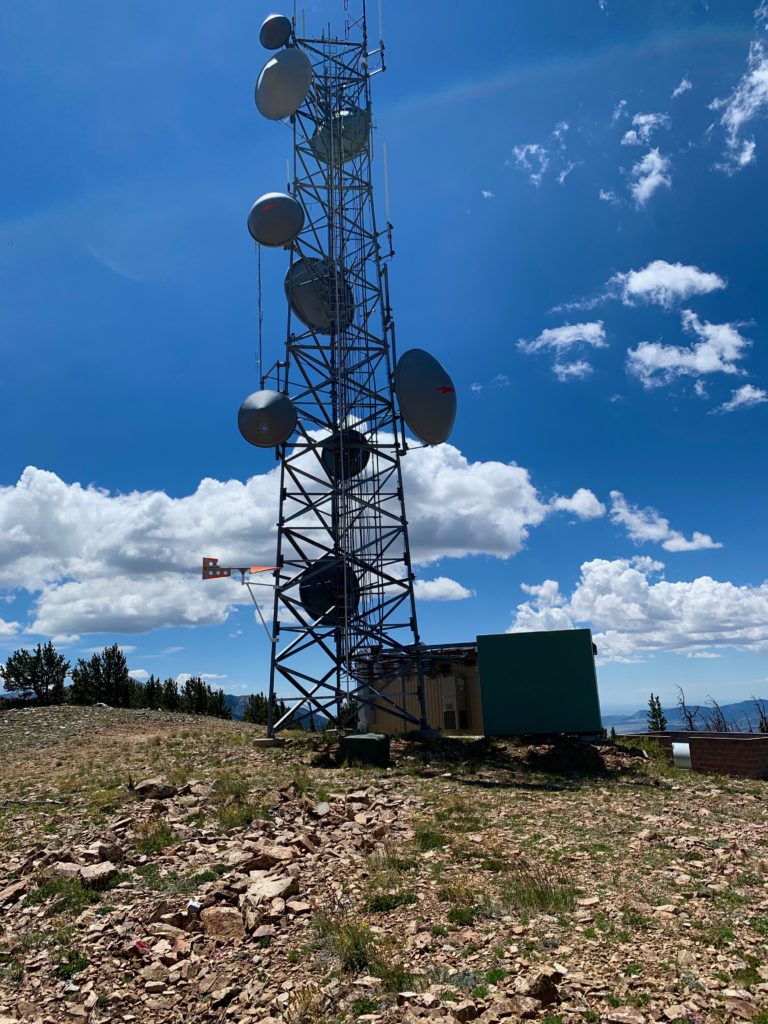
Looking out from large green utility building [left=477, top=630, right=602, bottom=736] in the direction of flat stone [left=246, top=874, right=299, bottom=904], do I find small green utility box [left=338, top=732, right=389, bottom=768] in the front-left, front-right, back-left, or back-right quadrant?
front-right

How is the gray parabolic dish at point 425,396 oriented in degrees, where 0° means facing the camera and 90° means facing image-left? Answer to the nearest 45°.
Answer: approximately 315°

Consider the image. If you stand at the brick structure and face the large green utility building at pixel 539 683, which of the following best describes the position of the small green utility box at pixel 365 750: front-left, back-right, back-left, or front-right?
front-left

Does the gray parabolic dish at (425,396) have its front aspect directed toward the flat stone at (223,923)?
no

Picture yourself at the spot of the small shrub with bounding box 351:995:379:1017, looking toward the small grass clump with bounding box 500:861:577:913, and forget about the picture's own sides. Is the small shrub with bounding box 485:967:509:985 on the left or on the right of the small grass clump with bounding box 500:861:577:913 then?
right

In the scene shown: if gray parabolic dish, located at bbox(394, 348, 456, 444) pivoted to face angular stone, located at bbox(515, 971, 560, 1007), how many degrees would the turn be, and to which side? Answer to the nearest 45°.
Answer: approximately 45° to its right

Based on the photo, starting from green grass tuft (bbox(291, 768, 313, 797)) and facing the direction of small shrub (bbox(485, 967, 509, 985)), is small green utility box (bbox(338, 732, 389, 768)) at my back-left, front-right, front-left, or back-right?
back-left

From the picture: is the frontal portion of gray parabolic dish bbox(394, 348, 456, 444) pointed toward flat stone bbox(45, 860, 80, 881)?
no

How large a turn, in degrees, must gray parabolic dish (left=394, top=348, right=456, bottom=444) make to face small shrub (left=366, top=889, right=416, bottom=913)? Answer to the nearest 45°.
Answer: approximately 45° to its right

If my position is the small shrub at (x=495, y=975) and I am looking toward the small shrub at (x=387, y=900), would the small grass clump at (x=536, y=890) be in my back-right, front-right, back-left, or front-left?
front-right

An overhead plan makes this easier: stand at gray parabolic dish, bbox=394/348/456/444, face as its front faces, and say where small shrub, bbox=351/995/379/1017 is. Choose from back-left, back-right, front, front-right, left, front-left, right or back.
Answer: front-right

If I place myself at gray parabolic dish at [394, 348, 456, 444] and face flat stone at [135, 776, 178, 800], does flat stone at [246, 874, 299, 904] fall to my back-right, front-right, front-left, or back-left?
front-left

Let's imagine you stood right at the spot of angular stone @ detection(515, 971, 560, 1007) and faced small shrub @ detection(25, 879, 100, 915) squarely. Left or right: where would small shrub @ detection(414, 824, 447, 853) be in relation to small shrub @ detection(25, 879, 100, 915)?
right

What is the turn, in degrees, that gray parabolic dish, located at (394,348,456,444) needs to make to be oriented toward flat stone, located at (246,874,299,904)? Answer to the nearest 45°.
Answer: approximately 45° to its right

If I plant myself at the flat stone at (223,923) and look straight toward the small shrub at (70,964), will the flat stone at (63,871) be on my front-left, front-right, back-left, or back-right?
front-right

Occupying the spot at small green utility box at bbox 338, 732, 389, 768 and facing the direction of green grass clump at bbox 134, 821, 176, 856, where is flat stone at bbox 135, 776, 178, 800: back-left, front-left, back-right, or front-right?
front-right
